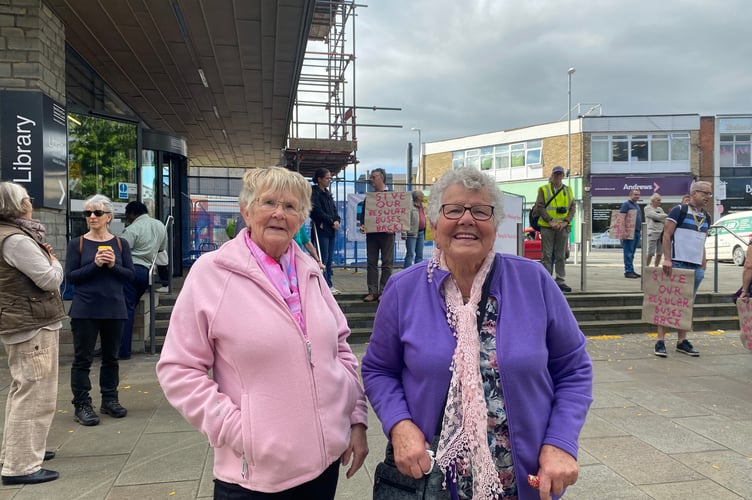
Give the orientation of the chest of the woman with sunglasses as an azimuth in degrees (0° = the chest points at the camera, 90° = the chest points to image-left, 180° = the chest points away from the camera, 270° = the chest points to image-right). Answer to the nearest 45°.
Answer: approximately 0°

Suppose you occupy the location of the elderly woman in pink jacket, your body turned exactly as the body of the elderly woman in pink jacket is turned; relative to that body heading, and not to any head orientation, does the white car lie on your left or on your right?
on your left

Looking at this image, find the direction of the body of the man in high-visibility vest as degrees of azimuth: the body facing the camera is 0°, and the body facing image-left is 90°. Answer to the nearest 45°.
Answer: approximately 0°

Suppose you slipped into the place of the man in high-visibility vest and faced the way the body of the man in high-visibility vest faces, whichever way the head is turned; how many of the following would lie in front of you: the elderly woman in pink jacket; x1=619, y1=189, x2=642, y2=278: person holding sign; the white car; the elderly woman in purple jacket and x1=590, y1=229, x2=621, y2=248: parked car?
2

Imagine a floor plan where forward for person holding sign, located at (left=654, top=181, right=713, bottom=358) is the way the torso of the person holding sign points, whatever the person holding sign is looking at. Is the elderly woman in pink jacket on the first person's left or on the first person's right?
on the first person's right

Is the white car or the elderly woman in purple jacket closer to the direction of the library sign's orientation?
the elderly woman in purple jacket

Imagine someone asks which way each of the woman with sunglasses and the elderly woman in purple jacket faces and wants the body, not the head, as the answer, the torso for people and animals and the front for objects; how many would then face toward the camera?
2
